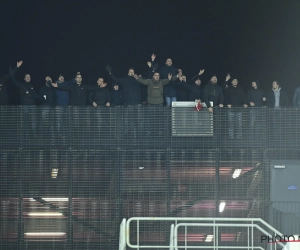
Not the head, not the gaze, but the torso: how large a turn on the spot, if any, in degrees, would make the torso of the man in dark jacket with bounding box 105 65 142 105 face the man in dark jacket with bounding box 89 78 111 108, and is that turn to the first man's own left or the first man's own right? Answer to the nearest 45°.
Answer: approximately 90° to the first man's own right

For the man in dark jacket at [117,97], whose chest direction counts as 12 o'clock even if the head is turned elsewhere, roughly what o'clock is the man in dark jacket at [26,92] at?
the man in dark jacket at [26,92] is roughly at 3 o'clock from the man in dark jacket at [117,97].

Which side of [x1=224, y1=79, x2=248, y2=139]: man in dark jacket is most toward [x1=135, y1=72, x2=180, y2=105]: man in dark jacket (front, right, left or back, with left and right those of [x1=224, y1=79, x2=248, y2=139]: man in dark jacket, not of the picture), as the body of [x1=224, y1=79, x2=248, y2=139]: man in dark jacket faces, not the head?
right

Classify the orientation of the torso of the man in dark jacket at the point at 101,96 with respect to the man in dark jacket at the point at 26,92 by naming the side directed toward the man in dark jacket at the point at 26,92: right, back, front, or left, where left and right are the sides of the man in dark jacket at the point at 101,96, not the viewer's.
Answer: right

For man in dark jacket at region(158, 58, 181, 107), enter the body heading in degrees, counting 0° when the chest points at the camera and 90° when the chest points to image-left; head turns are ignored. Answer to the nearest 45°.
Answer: approximately 0°

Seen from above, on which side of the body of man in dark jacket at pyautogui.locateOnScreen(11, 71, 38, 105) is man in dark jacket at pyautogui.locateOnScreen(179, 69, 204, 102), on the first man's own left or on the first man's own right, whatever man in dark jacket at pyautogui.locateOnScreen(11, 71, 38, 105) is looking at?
on the first man's own left

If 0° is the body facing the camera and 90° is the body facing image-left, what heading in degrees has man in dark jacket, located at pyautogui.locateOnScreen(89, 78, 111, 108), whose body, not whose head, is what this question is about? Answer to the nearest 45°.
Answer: approximately 0°

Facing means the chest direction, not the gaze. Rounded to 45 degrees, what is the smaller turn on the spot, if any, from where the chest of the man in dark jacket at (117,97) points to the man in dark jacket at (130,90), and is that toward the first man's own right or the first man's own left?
approximately 45° to the first man's own left

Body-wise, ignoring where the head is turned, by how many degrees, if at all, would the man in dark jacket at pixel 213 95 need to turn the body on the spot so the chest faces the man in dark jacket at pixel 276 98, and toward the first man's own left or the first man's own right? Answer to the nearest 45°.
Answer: approximately 90° to the first man's own left

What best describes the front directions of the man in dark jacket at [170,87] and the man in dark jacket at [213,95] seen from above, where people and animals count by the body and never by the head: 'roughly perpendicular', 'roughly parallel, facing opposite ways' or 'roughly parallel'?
roughly parallel

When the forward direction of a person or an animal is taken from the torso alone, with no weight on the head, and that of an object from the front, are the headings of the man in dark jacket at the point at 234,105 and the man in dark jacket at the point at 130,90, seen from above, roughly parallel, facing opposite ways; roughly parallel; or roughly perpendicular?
roughly parallel

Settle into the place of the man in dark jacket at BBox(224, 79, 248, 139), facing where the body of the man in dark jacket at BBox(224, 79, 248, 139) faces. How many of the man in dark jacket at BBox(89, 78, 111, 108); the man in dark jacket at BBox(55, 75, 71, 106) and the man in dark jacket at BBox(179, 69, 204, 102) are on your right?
3

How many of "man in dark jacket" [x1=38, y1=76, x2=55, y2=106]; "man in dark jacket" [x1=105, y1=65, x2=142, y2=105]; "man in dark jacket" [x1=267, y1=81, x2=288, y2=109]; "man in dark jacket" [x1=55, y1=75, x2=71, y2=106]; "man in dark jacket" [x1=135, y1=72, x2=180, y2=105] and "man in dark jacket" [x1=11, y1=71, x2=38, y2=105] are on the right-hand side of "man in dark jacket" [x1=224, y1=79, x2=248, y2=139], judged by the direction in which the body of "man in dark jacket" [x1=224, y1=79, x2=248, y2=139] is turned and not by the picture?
5

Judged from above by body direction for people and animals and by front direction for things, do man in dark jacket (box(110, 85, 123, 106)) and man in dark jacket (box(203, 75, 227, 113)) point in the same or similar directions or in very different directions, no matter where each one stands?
same or similar directions

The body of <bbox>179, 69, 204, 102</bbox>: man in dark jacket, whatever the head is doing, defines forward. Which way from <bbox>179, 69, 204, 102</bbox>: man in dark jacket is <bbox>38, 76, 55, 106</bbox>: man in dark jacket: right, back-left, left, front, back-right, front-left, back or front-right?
back-right

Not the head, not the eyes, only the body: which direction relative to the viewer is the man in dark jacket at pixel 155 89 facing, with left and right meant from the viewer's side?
facing the viewer

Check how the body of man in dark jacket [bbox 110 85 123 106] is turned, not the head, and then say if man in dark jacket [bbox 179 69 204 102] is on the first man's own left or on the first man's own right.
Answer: on the first man's own left

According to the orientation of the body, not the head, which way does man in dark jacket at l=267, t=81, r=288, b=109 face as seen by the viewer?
toward the camera

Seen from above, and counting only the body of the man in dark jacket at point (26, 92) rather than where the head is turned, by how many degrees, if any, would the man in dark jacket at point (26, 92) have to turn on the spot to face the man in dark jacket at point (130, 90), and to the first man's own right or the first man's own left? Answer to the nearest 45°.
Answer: approximately 90° to the first man's own left
